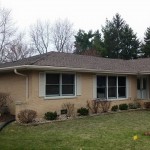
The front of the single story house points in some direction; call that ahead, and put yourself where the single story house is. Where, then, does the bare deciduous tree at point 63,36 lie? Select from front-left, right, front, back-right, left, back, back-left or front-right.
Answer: back-left

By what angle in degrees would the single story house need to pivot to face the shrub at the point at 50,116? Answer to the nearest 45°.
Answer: approximately 45° to its right

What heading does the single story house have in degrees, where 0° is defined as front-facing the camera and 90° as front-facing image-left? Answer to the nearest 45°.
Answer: approximately 315°

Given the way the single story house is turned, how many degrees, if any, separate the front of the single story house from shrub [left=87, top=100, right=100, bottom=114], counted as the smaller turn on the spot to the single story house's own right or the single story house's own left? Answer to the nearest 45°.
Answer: approximately 45° to the single story house's own left

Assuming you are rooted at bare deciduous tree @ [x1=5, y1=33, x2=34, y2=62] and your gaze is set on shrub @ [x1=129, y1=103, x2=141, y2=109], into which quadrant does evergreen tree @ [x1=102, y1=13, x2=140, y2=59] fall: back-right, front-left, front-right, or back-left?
front-left

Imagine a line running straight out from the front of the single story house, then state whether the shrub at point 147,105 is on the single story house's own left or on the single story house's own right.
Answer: on the single story house's own left

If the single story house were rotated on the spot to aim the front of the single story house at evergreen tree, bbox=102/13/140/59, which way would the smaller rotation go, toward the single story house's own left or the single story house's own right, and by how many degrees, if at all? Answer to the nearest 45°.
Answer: approximately 135° to the single story house's own left

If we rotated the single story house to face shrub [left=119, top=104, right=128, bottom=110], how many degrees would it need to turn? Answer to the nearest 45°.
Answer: approximately 90° to its left
